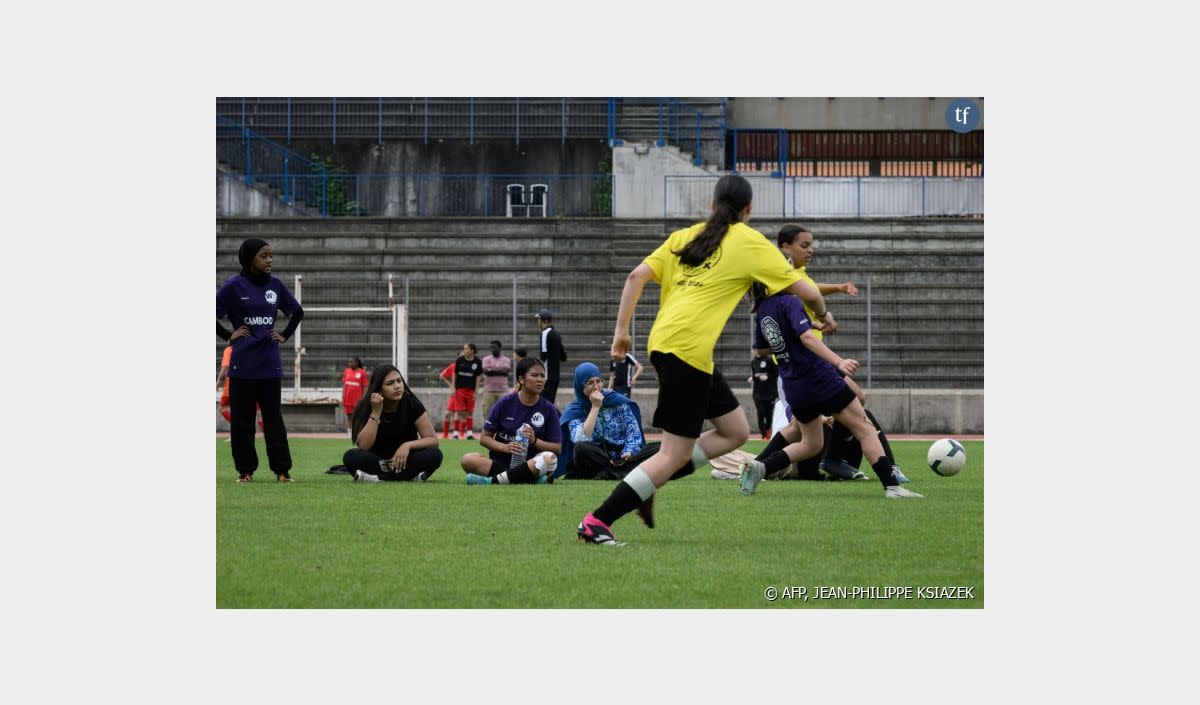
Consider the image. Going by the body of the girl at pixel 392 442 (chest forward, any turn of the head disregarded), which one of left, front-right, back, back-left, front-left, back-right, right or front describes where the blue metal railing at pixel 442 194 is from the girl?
back

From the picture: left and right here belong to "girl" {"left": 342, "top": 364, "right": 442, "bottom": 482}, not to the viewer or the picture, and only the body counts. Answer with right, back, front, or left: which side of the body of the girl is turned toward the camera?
front

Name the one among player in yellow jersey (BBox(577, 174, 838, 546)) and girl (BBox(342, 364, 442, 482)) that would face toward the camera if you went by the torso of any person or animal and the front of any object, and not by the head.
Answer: the girl

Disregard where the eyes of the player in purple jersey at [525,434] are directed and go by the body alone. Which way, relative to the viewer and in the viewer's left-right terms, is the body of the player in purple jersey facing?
facing the viewer

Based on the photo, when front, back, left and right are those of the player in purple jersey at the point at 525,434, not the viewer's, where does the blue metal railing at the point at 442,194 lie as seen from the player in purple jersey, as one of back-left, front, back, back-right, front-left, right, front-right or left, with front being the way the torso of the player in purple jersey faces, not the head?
back

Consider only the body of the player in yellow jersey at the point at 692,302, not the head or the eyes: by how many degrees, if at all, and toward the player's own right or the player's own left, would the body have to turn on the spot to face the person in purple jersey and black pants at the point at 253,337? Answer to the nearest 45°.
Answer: approximately 90° to the player's own left

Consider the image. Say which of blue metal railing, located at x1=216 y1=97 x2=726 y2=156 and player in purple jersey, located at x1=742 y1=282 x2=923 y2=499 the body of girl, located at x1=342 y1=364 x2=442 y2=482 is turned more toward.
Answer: the player in purple jersey

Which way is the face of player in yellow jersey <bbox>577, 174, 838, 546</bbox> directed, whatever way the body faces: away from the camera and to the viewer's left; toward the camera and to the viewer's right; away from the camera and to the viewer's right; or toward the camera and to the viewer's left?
away from the camera and to the viewer's right

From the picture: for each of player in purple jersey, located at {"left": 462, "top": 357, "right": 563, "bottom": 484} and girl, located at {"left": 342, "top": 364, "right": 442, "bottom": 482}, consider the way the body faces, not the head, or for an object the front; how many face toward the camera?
2

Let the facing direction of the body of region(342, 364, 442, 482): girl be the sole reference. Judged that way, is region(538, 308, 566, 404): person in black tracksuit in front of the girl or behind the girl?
behind

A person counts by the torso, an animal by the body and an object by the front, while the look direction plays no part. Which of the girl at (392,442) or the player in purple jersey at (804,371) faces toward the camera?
the girl

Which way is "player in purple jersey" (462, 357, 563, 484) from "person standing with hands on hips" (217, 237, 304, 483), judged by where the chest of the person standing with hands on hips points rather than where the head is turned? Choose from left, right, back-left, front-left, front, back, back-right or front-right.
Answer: left

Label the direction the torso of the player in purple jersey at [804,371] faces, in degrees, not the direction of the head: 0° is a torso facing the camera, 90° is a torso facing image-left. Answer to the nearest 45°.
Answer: approximately 225°

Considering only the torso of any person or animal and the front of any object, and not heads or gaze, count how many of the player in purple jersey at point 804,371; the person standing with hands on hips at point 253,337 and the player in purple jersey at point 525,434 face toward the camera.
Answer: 2
